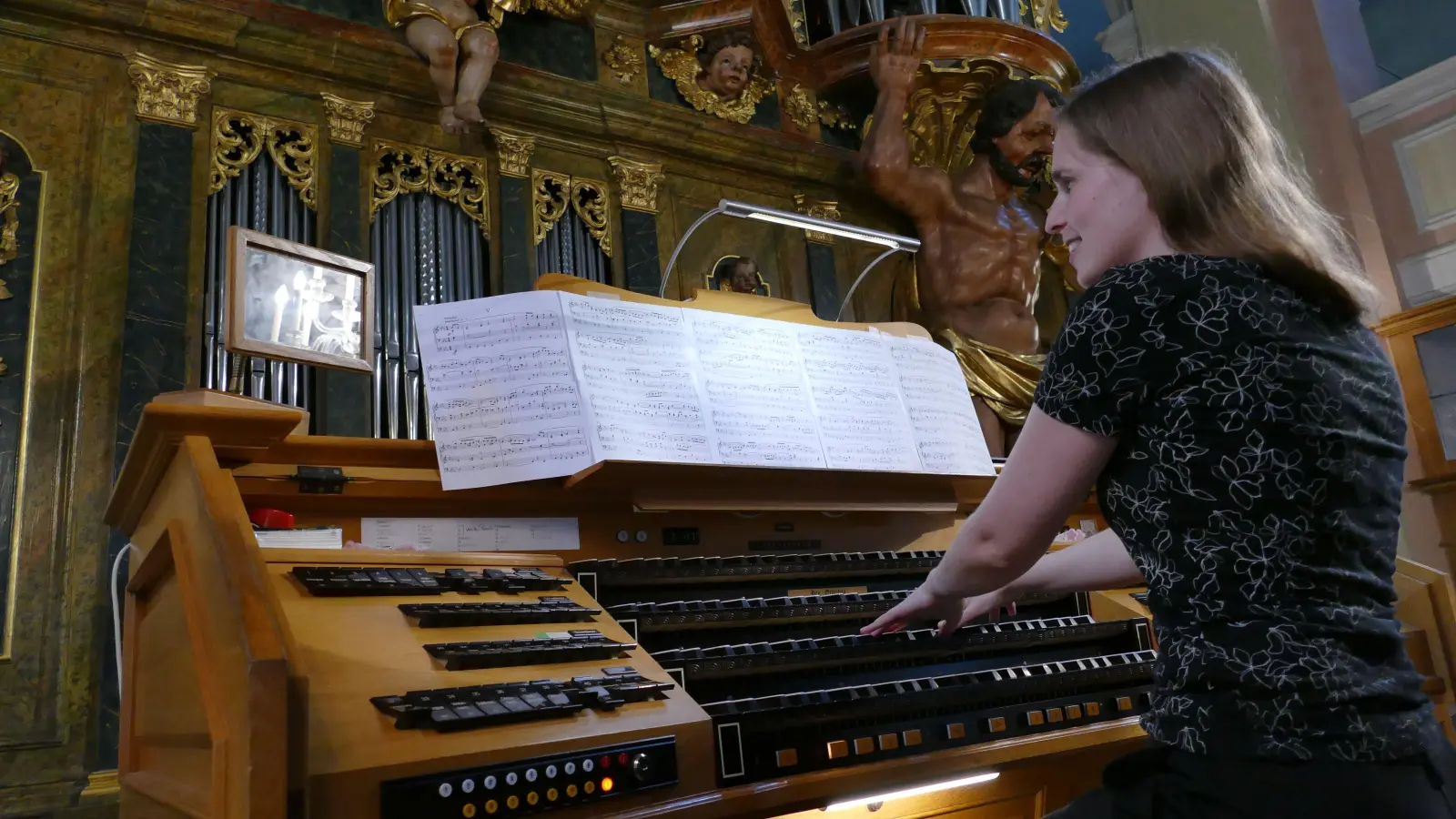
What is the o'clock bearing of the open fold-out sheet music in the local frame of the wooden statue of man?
The open fold-out sheet music is roughly at 2 o'clock from the wooden statue of man.

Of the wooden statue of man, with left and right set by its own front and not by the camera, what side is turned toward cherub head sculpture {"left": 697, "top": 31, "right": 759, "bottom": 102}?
right

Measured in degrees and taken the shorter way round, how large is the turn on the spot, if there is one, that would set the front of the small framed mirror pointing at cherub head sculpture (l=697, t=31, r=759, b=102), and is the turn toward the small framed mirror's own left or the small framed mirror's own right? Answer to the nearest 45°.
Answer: approximately 90° to the small framed mirror's own left

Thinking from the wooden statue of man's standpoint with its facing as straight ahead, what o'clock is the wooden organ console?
The wooden organ console is roughly at 2 o'clock from the wooden statue of man.

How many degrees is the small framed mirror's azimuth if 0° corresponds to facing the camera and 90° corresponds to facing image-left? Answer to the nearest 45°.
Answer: approximately 315°

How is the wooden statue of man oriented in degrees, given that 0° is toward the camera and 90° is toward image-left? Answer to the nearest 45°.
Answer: approximately 315°

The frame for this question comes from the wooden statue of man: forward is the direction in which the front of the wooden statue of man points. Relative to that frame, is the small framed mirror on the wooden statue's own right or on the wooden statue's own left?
on the wooden statue's own right

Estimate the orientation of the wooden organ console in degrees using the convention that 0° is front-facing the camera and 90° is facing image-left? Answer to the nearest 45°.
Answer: approximately 315°

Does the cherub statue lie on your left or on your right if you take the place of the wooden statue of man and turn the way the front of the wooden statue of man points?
on your right
